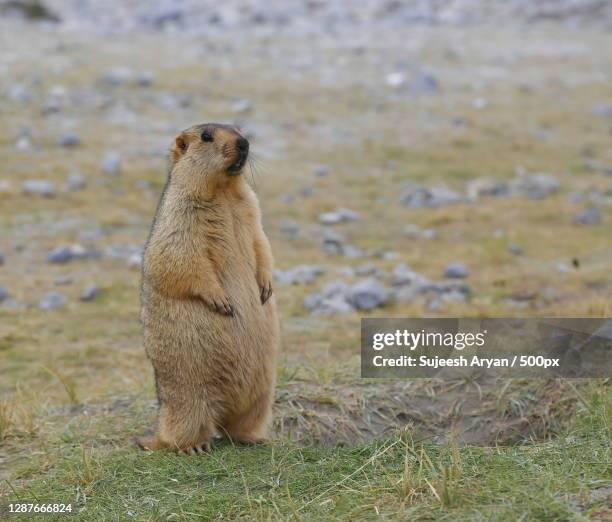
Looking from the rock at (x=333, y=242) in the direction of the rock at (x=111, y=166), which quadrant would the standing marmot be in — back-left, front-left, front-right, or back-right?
back-left

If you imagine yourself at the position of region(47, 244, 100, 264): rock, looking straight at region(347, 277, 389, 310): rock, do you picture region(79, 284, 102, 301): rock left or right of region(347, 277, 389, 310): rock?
right

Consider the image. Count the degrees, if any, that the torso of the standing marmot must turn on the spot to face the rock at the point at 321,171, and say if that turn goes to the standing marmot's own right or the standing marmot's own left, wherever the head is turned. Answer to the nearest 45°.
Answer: approximately 135° to the standing marmot's own left

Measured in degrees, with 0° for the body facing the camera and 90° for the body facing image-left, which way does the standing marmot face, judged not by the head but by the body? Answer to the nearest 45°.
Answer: approximately 315°

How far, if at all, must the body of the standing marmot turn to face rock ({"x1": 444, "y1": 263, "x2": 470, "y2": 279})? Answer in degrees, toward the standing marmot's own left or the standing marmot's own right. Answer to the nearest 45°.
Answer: approximately 90° to the standing marmot's own left

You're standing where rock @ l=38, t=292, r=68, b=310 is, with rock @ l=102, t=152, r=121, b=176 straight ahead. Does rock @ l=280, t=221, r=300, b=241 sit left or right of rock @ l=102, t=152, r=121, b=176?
right

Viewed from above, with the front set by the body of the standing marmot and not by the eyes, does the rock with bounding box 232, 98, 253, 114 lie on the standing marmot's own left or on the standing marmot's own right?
on the standing marmot's own left

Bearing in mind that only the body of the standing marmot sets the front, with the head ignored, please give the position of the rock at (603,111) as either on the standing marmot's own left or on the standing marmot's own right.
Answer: on the standing marmot's own left

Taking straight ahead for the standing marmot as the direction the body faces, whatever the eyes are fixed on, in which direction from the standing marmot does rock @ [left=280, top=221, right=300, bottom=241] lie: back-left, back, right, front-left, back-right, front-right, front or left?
back-left

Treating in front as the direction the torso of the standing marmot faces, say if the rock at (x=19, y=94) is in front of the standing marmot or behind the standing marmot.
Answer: behind
